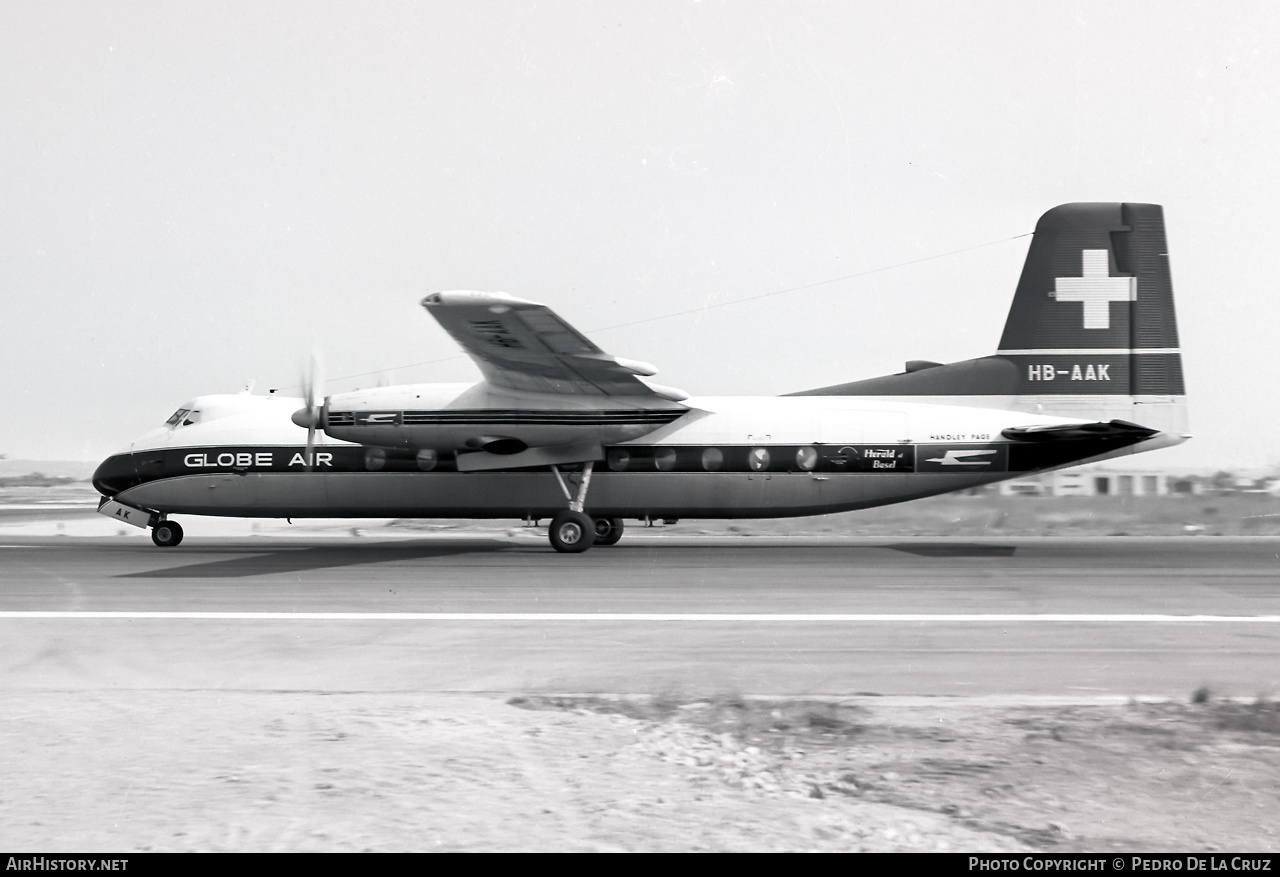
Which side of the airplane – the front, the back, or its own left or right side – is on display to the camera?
left
